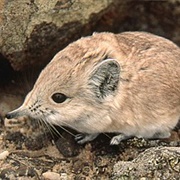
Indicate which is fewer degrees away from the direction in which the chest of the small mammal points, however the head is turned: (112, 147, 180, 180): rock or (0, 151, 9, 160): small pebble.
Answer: the small pebble

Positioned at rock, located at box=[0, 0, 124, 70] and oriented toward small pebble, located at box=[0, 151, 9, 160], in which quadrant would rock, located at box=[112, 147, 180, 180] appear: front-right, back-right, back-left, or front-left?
front-left

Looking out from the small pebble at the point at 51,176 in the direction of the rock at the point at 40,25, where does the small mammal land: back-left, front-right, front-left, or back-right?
front-right

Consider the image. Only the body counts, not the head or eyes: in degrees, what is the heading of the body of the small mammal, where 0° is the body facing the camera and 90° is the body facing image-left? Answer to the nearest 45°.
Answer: approximately 90°

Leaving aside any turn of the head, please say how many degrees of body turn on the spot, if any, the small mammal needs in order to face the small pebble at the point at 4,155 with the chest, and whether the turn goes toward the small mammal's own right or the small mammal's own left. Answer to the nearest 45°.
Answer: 0° — it already faces it

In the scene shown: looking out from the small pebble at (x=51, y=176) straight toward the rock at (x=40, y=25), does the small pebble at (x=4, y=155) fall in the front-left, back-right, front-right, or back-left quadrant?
front-left
